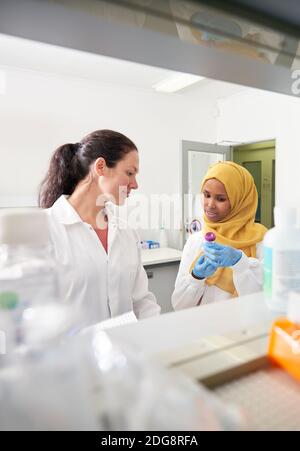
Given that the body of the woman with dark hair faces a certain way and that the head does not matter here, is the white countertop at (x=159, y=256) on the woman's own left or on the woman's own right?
on the woman's own left

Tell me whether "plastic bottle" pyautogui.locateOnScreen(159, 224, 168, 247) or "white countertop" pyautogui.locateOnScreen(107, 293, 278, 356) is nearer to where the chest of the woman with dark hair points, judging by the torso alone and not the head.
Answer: the white countertop

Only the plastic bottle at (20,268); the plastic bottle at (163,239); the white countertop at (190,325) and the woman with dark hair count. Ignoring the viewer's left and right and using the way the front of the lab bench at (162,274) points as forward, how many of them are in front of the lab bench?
3

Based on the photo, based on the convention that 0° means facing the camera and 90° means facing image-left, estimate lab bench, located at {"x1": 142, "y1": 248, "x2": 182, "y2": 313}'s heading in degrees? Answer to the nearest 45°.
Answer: approximately 0°

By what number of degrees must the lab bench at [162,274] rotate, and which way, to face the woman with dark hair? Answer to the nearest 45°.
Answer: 0° — it already faces them

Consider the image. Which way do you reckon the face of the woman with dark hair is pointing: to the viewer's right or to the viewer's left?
to the viewer's right

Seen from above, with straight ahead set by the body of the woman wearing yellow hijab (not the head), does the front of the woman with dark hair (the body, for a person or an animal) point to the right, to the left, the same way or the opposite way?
to the left
